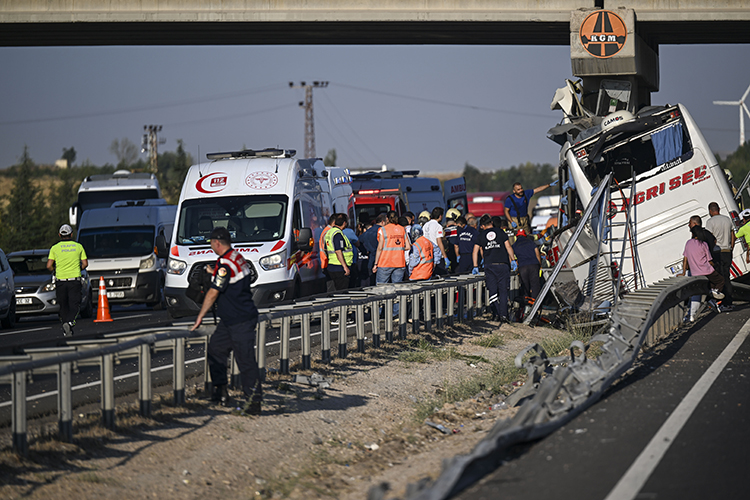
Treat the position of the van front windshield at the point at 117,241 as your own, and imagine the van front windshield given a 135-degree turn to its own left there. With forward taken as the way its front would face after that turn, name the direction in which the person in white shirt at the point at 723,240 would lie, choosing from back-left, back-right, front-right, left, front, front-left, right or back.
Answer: right

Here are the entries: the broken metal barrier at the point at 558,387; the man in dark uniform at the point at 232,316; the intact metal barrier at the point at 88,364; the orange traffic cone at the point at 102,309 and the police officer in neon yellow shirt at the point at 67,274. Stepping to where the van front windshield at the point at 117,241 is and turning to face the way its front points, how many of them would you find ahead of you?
5

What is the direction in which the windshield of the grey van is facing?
toward the camera

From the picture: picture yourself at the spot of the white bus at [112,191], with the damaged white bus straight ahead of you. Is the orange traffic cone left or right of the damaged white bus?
right

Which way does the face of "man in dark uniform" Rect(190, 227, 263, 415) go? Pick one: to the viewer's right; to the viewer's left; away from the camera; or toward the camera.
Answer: to the viewer's left

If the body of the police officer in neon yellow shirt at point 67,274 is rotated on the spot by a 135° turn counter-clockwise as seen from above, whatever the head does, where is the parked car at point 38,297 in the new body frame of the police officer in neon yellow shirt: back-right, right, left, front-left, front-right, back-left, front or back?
back-right

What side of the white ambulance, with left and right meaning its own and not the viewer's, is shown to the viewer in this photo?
front

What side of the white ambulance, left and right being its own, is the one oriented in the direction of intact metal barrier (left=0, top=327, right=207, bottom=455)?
front

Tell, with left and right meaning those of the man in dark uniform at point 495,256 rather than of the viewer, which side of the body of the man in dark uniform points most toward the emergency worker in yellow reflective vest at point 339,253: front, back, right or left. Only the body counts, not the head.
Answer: left

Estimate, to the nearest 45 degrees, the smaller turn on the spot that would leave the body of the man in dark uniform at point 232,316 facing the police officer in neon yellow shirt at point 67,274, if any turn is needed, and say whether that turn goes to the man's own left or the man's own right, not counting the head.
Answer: approximately 45° to the man's own right

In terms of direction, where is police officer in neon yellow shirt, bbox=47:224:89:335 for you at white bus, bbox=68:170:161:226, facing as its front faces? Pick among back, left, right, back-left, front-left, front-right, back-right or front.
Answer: front
